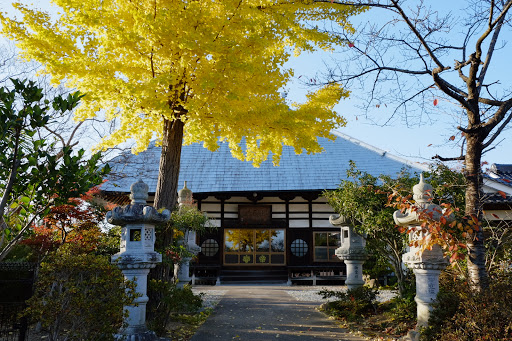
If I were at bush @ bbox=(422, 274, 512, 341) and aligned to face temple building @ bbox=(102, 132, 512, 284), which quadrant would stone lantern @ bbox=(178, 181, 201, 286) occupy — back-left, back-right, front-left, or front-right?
front-left

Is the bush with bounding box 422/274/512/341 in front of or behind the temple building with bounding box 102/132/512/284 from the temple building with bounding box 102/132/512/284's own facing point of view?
in front

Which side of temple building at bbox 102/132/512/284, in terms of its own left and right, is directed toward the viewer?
front

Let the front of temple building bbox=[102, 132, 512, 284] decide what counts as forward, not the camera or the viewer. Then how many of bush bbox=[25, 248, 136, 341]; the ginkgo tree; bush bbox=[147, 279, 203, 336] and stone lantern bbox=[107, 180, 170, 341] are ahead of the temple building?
4

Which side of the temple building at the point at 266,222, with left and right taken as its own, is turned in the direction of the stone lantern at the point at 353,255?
front

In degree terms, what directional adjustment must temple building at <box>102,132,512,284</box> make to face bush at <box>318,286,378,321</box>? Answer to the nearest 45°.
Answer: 0° — it already faces it

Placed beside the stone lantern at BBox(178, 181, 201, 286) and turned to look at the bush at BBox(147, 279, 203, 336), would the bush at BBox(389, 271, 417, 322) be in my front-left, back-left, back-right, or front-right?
front-left

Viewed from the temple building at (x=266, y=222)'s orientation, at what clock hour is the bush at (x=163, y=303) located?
The bush is roughly at 12 o'clock from the temple building.

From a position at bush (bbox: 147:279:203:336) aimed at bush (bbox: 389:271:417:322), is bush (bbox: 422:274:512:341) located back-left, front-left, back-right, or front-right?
front-right

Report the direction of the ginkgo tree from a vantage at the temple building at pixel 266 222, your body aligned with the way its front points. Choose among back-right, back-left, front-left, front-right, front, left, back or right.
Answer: front

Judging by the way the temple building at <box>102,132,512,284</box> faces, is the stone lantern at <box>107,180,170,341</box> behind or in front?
in front

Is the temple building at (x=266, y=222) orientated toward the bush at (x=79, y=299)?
yes

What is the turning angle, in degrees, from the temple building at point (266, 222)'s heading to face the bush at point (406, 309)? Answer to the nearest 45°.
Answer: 0° — it already faces it
